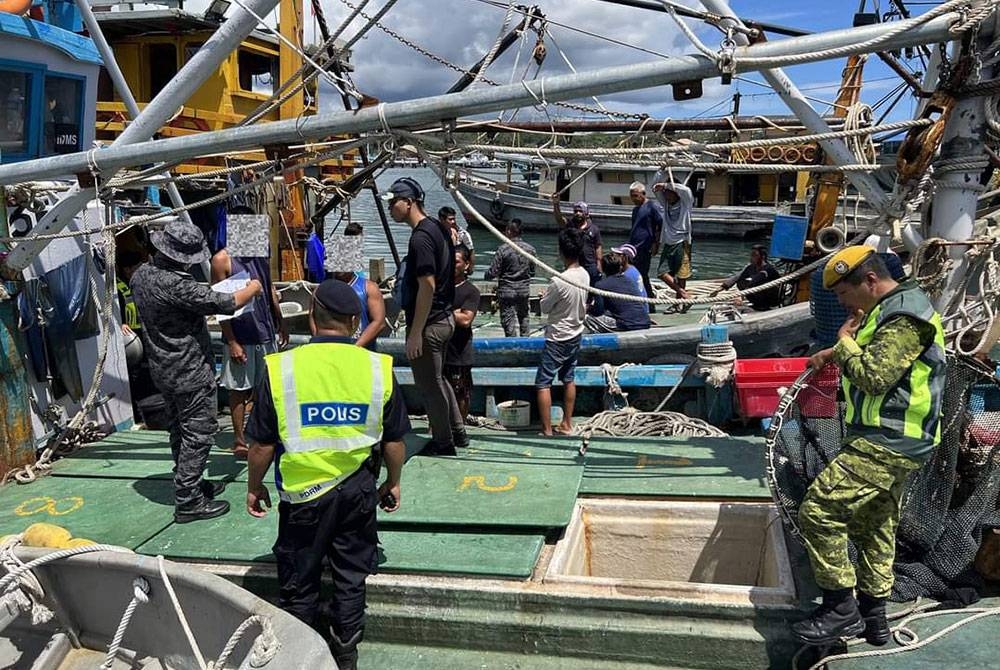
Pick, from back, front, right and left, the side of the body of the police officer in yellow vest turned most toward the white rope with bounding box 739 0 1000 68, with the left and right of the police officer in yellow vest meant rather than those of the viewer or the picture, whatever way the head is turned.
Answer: right

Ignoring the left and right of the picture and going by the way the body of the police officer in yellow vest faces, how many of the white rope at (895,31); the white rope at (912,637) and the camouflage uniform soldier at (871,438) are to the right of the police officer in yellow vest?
3

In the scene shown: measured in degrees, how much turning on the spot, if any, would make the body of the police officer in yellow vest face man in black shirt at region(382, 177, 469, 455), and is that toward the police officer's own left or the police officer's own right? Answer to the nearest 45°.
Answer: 0° — they already face them

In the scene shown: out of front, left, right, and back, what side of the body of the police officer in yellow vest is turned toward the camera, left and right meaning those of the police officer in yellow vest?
back

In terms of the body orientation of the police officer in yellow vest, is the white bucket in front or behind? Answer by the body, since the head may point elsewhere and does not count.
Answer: in front

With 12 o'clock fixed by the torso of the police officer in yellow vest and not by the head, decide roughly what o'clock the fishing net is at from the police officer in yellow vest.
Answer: The fishing net is roughly at 3 o'clock from the police officer in yellow vest.

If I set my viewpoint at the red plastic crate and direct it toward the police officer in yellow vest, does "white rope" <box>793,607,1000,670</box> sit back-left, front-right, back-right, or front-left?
front-left

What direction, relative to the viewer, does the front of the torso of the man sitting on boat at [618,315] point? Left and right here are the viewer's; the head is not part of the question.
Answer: facing away from the viewer

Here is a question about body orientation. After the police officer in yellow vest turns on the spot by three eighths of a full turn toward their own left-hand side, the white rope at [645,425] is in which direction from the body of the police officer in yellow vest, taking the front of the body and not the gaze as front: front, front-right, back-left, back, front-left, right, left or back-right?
back
